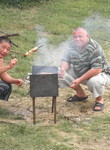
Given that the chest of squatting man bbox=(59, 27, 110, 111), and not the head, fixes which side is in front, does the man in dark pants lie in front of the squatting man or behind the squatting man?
in front

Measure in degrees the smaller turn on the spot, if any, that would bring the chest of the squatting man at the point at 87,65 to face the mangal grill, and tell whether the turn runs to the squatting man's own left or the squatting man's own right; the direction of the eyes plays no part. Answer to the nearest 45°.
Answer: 0° — they already face it

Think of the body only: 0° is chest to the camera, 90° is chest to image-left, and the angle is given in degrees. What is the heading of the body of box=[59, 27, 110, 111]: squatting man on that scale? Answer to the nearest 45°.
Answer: approximately 45°

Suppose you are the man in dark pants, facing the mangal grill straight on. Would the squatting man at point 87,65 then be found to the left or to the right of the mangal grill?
left
